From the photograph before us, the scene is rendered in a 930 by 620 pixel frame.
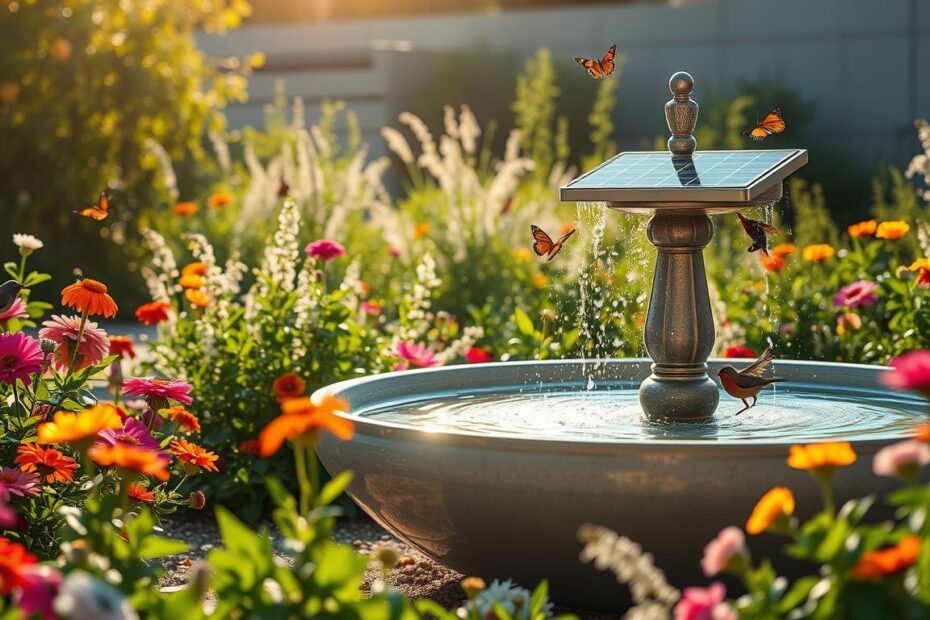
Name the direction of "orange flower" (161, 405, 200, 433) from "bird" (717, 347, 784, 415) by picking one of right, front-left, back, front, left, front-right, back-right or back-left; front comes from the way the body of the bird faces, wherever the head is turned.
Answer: front

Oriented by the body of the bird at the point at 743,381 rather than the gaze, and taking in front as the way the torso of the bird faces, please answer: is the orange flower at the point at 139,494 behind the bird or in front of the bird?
in front

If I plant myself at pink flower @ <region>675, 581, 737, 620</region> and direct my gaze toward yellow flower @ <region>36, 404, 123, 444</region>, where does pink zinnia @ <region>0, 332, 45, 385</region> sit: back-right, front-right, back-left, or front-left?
front-right

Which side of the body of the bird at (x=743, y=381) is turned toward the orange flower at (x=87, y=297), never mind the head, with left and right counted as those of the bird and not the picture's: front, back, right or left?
front

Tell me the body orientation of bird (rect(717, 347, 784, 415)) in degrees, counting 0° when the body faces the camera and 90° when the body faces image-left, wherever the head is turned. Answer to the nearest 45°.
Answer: approximately 90°

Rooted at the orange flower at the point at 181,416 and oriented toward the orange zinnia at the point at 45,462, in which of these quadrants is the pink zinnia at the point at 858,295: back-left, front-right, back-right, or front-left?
back-left

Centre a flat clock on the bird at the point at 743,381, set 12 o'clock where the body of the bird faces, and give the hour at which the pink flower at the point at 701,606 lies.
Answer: The pink flower is roughly at 9 o'clock from the bird.

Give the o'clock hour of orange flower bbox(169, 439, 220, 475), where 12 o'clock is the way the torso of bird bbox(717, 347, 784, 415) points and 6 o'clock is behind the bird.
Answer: The orange flower is roughly at 11 o'clock from the bird.

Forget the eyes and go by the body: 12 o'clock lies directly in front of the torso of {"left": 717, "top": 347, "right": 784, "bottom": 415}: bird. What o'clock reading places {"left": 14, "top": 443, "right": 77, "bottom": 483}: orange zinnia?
The orange zinnia is roughly at 11 o'clock from the bird.

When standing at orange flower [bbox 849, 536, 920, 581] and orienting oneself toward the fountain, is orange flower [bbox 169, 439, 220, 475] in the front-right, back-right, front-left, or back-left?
front-left
